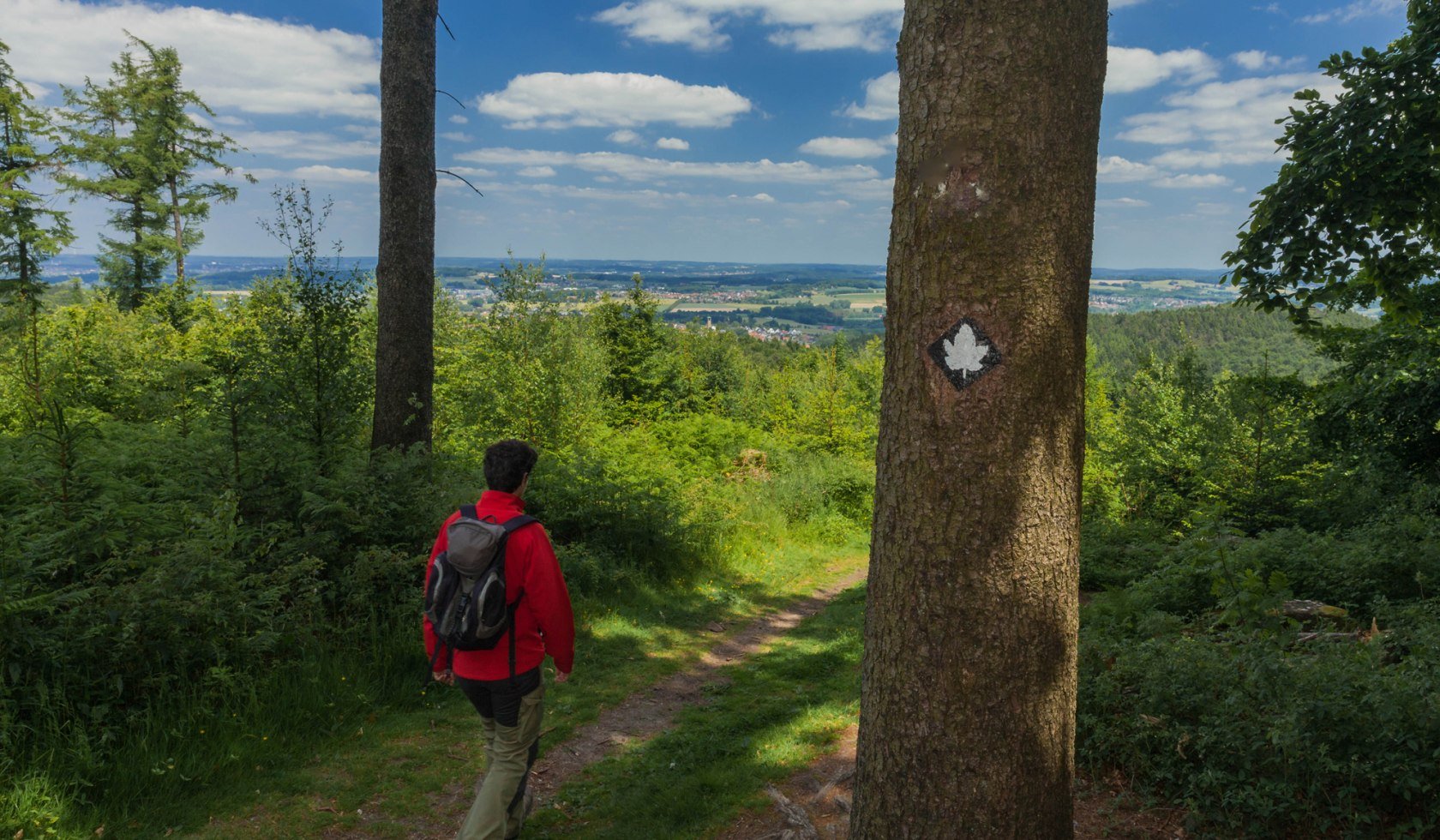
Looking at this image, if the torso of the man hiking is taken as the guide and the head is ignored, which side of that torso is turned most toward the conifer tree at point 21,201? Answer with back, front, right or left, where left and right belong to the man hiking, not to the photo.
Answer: left

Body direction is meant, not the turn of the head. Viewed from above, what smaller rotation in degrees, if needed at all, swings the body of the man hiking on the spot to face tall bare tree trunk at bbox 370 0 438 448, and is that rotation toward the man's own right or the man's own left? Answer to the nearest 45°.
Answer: approximately 45° to the man's own left

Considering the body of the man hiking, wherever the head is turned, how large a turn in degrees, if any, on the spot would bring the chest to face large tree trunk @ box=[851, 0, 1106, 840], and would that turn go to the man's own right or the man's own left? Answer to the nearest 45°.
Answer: approximately 90° to the man's own right

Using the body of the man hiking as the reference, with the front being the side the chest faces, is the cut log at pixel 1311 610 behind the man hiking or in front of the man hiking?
in front

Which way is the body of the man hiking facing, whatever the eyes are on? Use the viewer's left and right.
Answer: facing away from the viewer and to the right of the viewer
